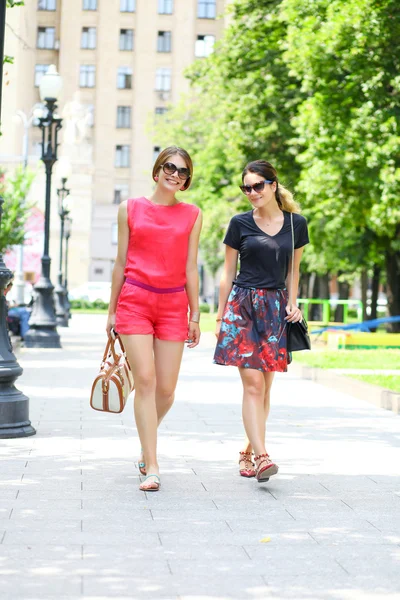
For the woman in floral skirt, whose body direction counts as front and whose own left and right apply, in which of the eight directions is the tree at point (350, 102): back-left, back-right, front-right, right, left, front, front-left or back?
back

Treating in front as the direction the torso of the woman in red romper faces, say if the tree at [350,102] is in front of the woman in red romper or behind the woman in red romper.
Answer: behind

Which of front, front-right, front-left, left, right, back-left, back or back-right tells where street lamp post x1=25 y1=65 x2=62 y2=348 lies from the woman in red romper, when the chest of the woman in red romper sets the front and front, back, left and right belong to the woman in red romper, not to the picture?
back

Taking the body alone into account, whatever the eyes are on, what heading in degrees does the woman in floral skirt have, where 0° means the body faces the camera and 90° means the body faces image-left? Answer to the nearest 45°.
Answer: approximately 0°

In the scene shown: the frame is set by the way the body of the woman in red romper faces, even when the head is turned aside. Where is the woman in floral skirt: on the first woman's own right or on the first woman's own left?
on the first woman's own left

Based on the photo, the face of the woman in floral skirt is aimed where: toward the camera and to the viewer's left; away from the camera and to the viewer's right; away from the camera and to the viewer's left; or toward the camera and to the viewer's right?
toward the camera and to the viewer's left

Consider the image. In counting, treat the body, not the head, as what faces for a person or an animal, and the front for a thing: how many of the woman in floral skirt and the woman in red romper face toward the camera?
2

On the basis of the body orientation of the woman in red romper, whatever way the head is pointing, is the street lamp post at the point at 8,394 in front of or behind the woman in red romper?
behind
